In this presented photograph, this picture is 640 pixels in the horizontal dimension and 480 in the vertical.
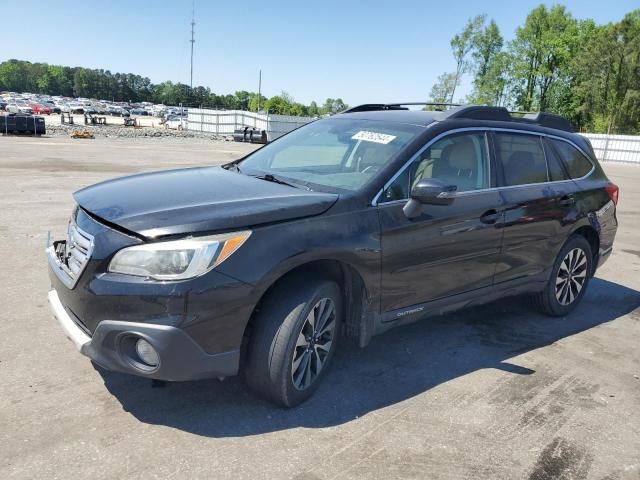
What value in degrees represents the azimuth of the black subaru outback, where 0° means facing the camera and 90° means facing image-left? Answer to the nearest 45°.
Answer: approximately 45°

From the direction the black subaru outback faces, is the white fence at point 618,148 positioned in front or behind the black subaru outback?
behind

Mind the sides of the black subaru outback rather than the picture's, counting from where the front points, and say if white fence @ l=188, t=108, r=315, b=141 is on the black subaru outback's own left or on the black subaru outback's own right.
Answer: on the black subaru outback's own right
